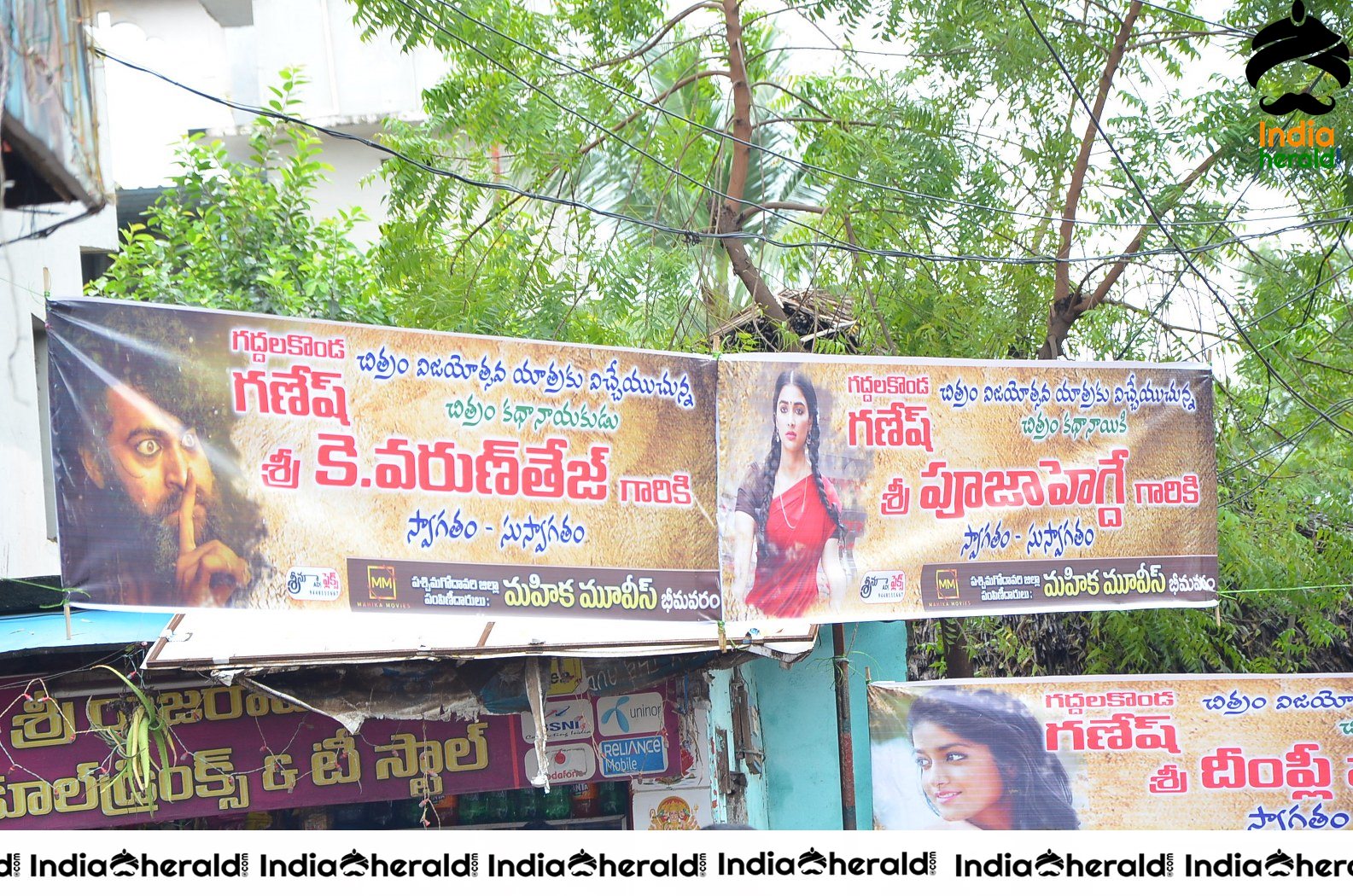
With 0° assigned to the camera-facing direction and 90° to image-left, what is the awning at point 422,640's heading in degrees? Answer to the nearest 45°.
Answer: approximately 0°

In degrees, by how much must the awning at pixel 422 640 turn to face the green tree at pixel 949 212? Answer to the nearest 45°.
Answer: approximately 135° to its left

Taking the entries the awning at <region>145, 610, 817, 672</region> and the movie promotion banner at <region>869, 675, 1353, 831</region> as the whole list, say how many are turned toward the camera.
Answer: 2

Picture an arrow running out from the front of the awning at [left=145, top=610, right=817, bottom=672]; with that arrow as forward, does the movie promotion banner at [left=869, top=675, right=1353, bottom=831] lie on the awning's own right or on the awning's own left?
on the awning's own left

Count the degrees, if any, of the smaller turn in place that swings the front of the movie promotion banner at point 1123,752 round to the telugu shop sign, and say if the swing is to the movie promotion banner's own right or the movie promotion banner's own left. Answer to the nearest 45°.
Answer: approximately 90° to the movie promotion banner's own right

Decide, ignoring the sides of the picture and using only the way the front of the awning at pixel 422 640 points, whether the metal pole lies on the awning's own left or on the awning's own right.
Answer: on the awning's own left

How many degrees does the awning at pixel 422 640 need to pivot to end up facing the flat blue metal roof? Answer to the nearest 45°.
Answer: approximately 90° to its right

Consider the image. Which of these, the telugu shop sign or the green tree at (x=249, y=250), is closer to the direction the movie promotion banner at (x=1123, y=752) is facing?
the telugu shop sign

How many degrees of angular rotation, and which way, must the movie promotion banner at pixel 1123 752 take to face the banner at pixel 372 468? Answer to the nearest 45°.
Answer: approximately 45° to its right

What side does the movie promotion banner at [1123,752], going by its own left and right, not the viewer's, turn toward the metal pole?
right

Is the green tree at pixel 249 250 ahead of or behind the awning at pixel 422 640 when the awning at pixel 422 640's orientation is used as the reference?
behind
